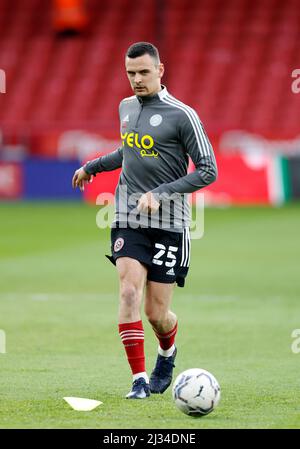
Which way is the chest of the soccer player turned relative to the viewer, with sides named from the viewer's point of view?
facing the viewer and to the left of the viewer
